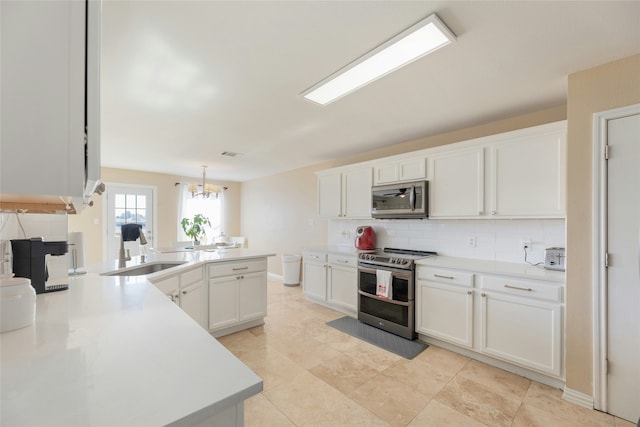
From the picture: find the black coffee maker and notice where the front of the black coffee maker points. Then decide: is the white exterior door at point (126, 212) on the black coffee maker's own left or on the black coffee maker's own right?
on the black coffee maker's own left

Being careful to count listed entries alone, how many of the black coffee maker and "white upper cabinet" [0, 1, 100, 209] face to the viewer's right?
2

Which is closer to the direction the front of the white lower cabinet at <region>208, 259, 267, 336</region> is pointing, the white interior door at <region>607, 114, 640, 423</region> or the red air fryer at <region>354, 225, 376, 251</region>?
the white interior door

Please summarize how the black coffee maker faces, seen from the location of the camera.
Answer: facing to the right of the viewer

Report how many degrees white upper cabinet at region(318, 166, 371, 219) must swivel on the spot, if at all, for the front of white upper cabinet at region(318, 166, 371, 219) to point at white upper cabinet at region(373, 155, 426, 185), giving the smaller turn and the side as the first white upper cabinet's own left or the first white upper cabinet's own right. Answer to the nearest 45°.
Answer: approximately 90° to the first white upper cabinet's own left

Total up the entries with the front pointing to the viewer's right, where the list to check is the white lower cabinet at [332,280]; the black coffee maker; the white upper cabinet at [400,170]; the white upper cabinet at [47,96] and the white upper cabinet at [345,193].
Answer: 2

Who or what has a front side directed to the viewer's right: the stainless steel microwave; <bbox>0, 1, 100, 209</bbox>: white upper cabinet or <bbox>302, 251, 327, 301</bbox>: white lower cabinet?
the white upper cabinet

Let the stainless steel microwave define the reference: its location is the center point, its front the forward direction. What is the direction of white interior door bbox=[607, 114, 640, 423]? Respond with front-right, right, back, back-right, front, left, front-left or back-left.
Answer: left

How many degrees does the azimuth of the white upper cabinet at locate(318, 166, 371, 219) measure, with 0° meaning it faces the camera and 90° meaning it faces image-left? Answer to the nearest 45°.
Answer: approximately 45°

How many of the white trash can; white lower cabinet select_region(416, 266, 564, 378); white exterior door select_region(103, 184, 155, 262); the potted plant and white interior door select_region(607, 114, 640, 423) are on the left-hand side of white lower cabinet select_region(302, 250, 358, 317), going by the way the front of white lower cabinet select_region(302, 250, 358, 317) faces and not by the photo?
2

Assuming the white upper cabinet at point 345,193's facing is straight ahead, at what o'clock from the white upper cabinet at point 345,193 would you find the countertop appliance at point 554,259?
The countertop appliance is roughly at 9 o'clock from the white upper cabinet.
